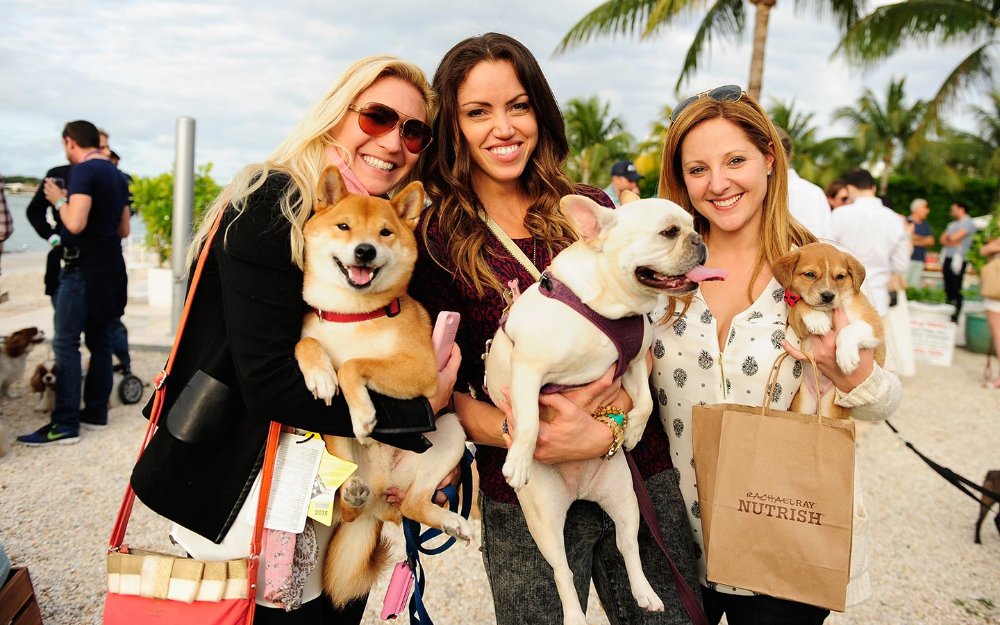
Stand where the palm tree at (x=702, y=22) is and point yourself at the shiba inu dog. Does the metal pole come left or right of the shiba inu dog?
right

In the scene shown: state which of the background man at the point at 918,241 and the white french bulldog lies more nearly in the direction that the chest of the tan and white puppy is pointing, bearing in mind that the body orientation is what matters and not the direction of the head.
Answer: the white french bulldog

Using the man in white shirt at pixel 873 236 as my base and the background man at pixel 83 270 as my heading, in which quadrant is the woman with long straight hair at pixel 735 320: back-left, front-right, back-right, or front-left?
front-left

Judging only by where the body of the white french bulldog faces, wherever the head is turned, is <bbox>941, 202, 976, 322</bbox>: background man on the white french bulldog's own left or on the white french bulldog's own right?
on the white french bulldog's own left

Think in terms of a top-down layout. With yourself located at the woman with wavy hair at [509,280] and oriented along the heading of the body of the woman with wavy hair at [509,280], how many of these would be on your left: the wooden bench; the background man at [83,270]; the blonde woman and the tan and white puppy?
1

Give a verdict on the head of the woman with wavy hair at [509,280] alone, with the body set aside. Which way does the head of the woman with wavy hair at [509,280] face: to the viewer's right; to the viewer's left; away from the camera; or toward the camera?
toward the camera

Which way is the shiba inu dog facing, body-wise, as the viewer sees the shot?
toward the camera

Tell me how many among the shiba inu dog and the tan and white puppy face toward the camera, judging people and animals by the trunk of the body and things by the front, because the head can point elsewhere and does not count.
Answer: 2

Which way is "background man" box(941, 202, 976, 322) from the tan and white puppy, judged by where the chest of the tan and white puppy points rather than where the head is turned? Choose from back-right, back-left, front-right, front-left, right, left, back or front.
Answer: back

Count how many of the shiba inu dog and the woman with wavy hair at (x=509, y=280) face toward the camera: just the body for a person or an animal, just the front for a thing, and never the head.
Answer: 2

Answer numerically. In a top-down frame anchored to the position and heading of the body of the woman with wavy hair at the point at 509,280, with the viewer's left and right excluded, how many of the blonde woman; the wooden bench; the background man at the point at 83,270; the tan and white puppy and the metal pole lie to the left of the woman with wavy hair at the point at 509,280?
1

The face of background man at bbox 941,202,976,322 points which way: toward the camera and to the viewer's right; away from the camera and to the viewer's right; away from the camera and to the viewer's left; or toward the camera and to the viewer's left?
toward the camera and to the viewer's left

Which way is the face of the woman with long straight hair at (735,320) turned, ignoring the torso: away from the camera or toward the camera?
toward the camera

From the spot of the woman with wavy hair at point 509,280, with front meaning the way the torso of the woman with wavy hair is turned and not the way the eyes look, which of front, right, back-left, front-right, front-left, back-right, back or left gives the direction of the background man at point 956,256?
back-left

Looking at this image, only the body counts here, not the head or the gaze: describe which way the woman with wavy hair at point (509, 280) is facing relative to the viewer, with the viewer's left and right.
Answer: facing the viewer

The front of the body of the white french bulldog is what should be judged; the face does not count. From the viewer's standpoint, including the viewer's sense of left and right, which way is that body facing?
facing the viewer and to the right of the viewer

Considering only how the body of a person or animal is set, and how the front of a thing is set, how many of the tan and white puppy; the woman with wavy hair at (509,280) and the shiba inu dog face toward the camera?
3

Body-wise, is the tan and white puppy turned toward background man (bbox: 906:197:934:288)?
no
